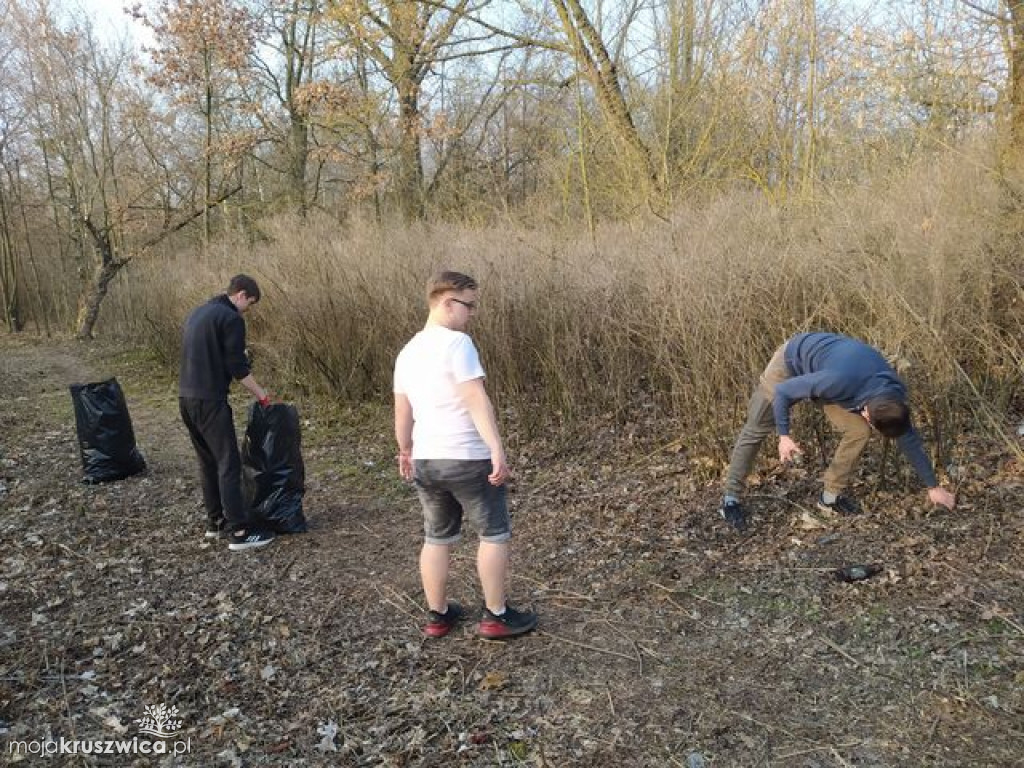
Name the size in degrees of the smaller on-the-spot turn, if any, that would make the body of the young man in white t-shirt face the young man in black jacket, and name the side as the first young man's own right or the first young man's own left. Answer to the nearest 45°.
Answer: approximately 90° to the first young man's own left

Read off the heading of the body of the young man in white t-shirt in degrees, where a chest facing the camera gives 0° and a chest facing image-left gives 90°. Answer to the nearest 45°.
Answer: approximately 225°

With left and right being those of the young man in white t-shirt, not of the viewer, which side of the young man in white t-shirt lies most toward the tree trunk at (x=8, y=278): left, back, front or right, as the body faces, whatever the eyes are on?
left

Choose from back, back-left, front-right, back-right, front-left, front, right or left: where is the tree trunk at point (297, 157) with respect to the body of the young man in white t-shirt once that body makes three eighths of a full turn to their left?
right

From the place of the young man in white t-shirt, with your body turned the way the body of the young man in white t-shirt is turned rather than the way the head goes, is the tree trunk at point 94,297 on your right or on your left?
on your left

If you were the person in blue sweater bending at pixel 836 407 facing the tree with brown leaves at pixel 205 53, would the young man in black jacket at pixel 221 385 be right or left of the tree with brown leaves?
left

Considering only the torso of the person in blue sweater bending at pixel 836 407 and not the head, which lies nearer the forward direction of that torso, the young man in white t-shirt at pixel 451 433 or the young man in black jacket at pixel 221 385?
the young man in white t-shirt

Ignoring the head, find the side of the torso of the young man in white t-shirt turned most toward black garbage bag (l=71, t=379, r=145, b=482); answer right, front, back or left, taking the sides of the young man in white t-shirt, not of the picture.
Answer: left

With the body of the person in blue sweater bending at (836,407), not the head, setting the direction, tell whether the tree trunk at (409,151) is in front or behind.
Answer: behind

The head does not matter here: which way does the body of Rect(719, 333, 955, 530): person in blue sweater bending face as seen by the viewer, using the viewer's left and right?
facing the viewer and to the right of the viewer

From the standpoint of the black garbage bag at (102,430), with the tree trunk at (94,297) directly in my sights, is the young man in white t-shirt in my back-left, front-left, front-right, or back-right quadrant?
back-right

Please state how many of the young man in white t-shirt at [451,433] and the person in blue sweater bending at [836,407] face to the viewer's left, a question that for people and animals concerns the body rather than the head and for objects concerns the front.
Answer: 0

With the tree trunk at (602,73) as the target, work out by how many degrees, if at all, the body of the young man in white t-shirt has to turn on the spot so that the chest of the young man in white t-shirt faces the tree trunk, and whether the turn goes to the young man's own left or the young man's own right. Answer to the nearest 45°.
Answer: approximately 45° to the young man's own left
